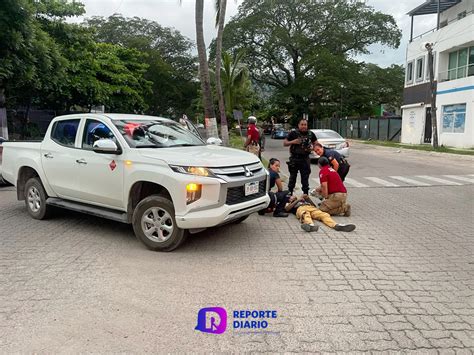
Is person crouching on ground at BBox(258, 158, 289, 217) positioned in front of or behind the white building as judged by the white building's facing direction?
in front

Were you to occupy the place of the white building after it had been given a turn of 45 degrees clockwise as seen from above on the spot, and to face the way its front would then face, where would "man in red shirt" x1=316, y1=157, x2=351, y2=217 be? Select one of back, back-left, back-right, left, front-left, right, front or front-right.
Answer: left

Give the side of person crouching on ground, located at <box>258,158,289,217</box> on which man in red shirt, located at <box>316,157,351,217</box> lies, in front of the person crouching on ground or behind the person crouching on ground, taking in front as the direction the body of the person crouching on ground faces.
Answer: in front

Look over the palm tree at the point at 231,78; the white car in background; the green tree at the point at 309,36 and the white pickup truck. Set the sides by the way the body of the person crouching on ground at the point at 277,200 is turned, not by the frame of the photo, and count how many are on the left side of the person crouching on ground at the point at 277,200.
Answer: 3

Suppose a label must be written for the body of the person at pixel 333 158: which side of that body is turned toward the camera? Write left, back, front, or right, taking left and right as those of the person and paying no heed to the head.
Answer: left

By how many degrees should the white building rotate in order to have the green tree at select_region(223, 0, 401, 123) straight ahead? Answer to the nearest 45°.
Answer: approximately 90° to its right
